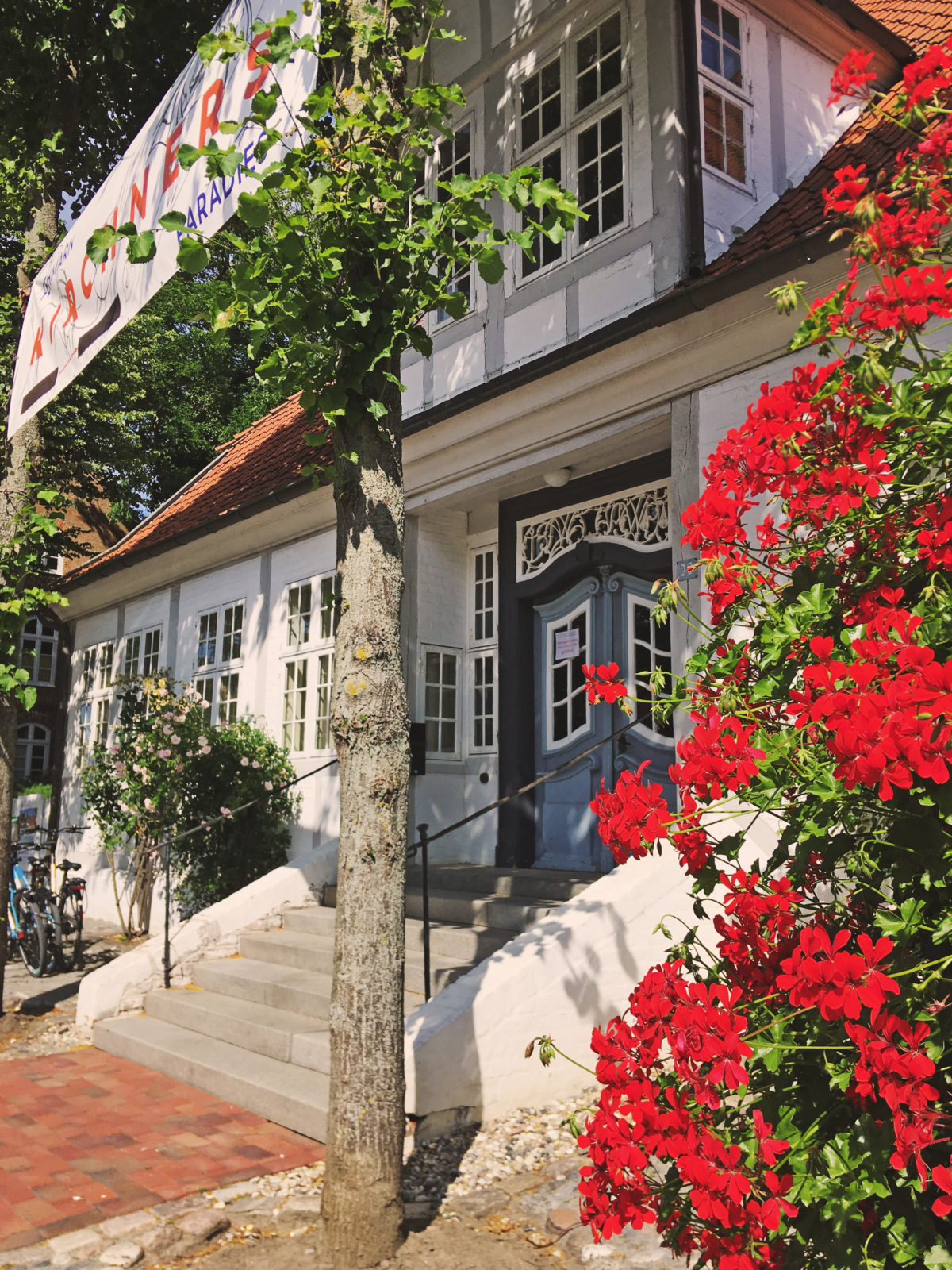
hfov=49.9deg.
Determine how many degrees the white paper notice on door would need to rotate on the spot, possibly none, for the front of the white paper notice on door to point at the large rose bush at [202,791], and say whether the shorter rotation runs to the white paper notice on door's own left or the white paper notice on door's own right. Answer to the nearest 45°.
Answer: approximately 45° to the white paper notice on door's own right

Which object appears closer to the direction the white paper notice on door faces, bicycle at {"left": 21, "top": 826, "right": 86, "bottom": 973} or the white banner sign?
the white banner sign

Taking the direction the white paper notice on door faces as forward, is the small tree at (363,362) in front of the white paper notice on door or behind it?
in front

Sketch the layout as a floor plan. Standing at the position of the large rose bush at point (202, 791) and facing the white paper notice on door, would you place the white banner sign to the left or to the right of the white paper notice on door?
right

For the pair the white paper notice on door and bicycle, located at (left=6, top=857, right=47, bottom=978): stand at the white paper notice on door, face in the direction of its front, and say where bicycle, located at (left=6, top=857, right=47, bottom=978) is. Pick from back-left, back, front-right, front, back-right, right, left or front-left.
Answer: front-right

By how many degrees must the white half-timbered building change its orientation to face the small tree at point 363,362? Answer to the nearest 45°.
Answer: approximately 45° to its left

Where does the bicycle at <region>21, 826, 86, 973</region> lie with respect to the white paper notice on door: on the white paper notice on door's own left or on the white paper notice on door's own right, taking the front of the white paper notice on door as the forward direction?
on the white paper notice on door's own right

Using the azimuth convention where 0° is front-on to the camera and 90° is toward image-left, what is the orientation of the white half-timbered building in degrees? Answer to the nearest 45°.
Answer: approximately 45°

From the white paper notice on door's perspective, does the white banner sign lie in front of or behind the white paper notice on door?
in front

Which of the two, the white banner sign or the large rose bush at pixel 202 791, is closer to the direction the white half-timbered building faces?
the white banner sign

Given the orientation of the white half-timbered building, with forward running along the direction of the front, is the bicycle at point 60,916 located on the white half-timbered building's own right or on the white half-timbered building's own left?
on the white half-timbered building's own right
